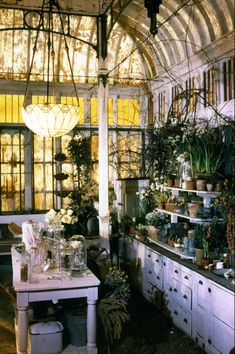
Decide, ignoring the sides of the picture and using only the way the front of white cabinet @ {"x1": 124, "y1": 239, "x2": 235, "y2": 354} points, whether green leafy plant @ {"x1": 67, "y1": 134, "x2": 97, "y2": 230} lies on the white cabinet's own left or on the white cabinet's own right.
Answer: on the white cabinet's own right

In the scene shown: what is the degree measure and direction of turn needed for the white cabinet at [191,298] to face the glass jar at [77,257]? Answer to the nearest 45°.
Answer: approximately 45° to its right

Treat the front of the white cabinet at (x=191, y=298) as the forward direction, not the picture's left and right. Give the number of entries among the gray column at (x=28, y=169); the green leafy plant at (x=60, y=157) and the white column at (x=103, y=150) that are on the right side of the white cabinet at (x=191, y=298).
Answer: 3

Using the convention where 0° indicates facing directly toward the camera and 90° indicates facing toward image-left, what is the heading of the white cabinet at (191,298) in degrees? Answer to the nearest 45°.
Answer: approximately 45°

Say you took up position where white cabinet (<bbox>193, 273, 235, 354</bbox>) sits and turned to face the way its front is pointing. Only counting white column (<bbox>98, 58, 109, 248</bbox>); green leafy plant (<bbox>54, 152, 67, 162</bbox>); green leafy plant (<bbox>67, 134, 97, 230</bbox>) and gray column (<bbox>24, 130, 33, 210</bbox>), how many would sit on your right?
4

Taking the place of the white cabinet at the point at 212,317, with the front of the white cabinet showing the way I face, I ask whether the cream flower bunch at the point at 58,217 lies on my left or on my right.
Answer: on my right

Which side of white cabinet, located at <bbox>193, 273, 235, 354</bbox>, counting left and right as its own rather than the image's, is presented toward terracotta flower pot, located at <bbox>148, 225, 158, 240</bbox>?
right

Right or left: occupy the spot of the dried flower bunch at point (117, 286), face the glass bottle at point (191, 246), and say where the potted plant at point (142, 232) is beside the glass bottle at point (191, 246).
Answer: left
